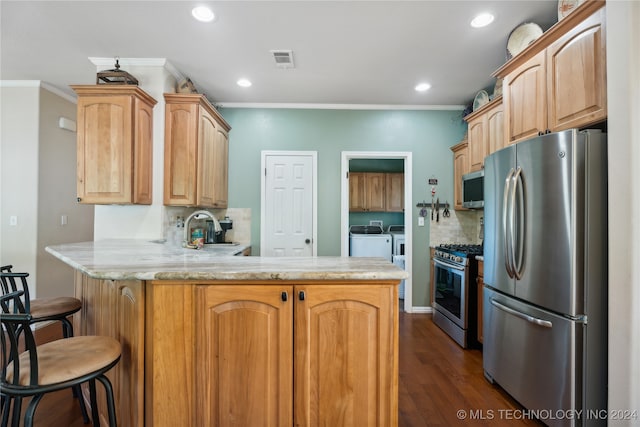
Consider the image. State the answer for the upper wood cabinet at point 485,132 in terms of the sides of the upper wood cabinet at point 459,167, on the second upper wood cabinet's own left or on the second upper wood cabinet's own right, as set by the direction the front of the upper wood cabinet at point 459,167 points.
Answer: on the second upper wood cabinet's own left

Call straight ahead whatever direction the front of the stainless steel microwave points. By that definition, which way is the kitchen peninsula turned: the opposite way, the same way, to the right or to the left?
to the left

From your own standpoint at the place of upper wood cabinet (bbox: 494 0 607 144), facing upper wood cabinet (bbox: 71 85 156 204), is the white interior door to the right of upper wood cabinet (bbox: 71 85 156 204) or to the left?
right

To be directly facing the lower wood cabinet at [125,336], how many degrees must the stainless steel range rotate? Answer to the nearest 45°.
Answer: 0° — it already faces it

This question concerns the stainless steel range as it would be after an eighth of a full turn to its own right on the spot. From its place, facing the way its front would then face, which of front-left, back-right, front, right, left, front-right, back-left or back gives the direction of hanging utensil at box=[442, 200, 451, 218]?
right

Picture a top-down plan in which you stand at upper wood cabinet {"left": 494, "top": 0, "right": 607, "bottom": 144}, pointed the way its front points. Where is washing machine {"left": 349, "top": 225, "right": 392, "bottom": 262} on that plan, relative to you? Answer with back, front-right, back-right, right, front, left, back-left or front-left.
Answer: right

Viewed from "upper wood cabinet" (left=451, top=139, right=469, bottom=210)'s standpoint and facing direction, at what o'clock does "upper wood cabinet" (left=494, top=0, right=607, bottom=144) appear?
"upper wood cabinet" (left=494, top=0, right=607, bottom=144) is roughly at 10 o'clock from "upper wood cabinet" (left=451, top=139, right=469, bottom=210).

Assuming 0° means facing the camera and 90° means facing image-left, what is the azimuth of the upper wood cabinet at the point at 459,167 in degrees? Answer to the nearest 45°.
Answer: approximately 45°

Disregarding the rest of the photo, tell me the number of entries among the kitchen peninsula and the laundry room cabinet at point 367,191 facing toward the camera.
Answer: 2

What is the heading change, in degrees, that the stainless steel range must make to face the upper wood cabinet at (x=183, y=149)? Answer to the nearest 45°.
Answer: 0° — it already faces it

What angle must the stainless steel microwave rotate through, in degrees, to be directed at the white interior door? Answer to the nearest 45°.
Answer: approximately 45° to its right

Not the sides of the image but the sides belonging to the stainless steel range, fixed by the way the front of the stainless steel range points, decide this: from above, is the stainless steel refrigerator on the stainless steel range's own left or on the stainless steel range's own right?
on the stainless steel range's own left
